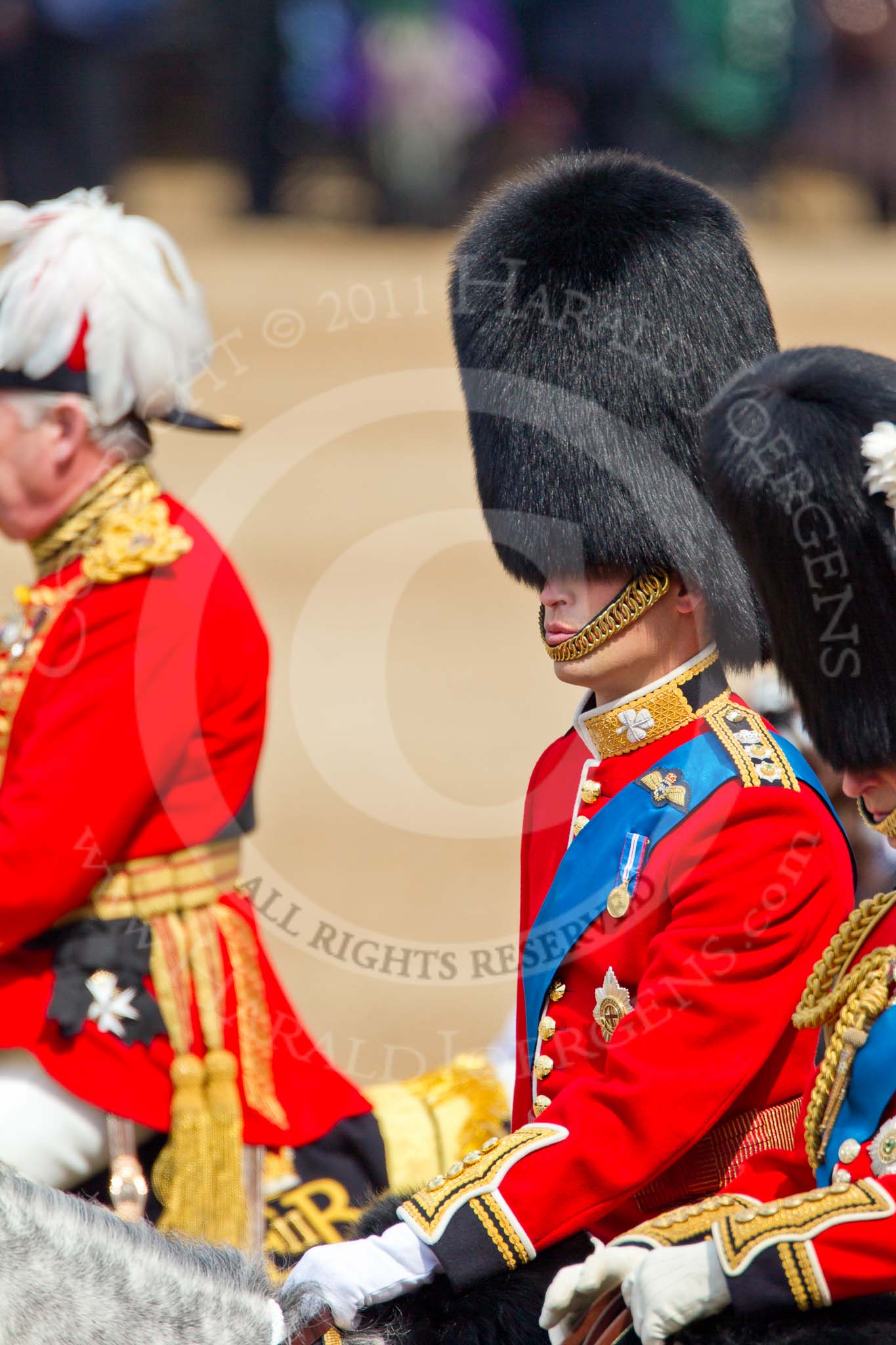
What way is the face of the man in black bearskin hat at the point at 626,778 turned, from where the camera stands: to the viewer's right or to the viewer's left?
to the viewer's left

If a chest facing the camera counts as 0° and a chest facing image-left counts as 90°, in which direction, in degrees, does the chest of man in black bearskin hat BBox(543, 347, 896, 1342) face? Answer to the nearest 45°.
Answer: approximately 45°

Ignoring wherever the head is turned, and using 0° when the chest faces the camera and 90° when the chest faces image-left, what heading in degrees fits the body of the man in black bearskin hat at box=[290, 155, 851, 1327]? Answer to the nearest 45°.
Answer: approximately 45°
